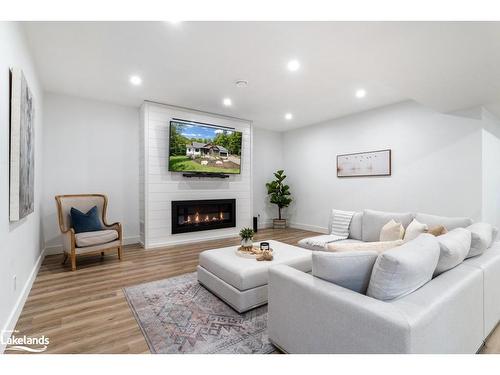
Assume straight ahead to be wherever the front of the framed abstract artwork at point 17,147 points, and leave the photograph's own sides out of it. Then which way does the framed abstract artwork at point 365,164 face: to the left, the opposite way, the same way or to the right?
the opposite way

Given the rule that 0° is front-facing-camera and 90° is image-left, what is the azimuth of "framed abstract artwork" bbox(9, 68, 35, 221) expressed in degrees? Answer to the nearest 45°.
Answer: approximately 270°

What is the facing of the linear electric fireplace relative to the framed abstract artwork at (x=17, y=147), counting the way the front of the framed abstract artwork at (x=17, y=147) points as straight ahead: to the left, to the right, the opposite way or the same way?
to the right

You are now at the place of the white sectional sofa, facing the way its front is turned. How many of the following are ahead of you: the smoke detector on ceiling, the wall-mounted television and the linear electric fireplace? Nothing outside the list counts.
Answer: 3

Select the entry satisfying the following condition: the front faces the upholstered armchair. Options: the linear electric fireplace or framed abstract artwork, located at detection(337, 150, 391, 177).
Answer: the framed abstract artwork

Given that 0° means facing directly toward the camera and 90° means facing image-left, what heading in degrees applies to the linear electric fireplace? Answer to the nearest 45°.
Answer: approximately 315°
